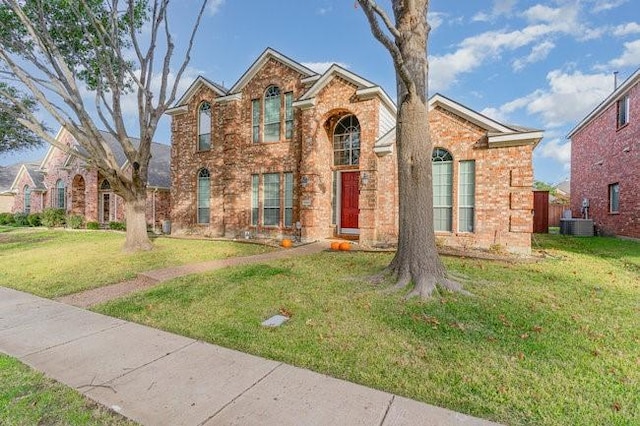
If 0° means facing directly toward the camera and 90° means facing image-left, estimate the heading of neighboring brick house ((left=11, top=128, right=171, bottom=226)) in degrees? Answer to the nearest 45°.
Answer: approximately 45°

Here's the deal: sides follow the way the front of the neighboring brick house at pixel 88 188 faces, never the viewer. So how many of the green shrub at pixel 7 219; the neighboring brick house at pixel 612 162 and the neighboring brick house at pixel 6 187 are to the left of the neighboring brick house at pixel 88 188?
1

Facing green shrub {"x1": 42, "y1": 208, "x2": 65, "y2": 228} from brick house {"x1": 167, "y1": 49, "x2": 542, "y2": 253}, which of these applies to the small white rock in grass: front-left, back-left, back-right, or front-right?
back-left

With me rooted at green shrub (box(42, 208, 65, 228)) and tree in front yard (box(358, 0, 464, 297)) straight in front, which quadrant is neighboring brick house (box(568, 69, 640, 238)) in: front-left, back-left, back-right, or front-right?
front-left

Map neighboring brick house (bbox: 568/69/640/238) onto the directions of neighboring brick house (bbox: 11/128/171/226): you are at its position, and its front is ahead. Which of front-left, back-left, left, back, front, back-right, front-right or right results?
left

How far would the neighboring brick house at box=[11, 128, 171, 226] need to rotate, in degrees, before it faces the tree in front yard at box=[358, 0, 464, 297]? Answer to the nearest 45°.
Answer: approximately 45° to its left

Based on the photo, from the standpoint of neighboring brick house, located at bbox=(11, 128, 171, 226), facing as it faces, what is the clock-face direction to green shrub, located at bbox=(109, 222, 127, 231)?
The green shrub is roughly at 10 o'clock from the neighboring brick house.

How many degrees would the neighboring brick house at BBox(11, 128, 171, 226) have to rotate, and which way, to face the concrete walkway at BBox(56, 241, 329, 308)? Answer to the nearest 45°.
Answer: approximately 45° to its left
